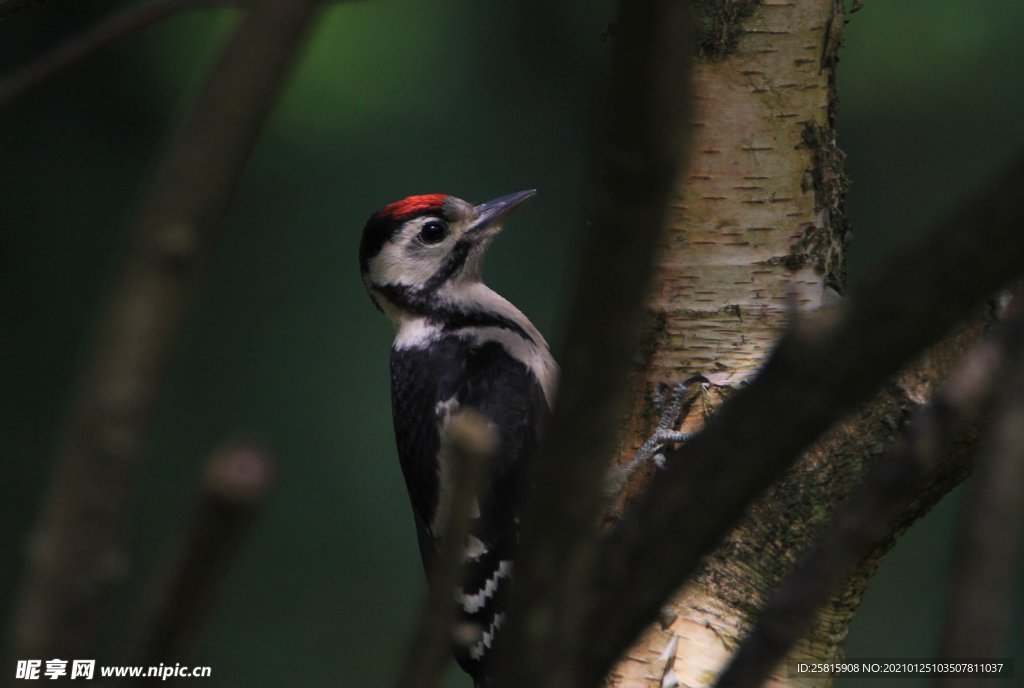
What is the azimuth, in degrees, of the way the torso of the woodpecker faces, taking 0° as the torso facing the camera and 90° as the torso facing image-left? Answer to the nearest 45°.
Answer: approximately 270°

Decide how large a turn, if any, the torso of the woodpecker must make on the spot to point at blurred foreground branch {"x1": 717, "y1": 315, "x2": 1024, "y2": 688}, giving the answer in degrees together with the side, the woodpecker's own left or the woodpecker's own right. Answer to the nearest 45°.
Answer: approximately 90° to the woodpecker's own right

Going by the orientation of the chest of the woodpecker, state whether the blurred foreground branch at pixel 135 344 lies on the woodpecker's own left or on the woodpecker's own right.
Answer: on the woodpecker's own right

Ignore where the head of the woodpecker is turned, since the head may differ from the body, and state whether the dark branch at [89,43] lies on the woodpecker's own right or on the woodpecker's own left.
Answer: on the woodpecker's own right

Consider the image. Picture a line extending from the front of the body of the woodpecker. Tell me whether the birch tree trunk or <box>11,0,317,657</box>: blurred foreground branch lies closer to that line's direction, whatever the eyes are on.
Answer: the birch tree trunk
